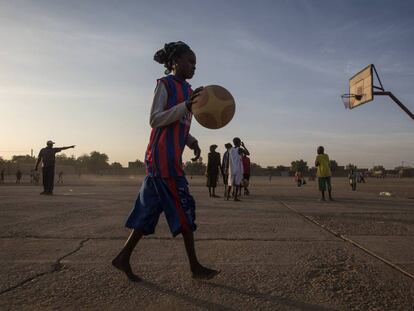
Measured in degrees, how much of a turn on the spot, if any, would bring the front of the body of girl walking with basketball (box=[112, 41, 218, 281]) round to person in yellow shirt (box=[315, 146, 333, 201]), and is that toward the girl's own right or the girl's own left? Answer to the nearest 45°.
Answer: approximately 45° to the girl's own left

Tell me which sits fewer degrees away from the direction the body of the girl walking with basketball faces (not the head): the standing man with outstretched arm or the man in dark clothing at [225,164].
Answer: the man in dark clothing

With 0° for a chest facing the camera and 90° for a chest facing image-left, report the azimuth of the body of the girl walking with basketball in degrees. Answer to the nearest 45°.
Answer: approximately 270°

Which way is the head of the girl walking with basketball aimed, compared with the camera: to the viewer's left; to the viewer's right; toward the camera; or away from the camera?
to the viewer's right
